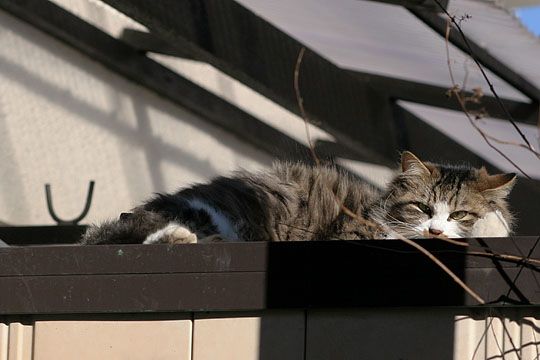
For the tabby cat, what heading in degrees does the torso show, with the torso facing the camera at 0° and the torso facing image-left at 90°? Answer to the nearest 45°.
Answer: approximately 270°

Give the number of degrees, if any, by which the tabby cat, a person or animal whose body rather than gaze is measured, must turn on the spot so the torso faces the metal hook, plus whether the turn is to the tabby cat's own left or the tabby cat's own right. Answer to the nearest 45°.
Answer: approximately 135° to the tabby cat's own left
